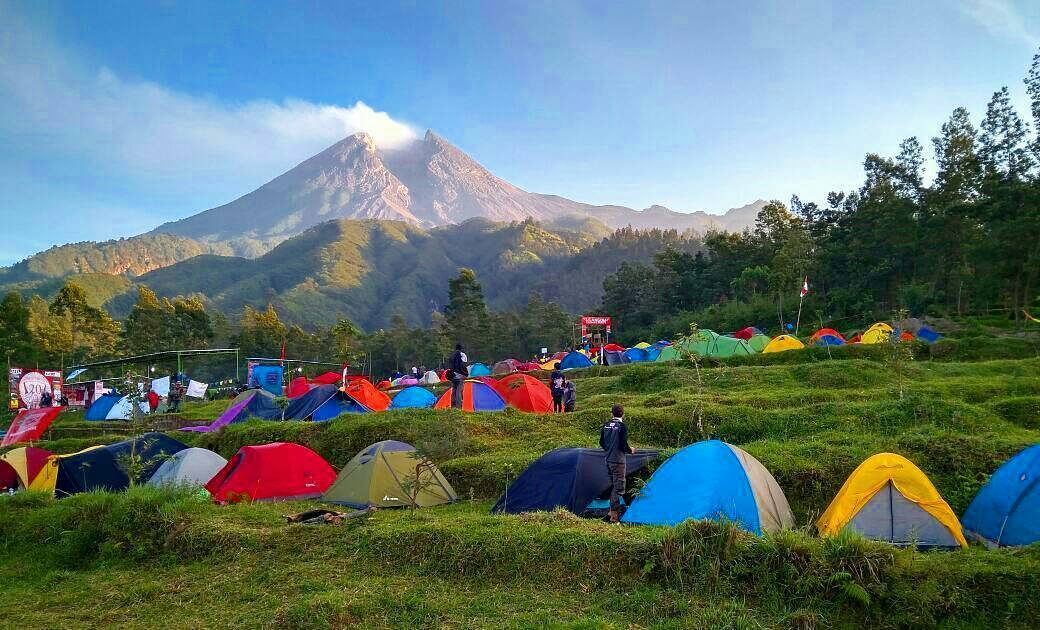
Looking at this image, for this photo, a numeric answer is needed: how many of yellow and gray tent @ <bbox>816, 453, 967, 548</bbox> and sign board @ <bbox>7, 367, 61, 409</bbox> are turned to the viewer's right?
0

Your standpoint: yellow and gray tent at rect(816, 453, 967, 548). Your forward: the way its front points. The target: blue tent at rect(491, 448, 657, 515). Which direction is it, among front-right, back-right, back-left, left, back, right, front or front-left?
right

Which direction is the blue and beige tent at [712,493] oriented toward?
to the viewer's right

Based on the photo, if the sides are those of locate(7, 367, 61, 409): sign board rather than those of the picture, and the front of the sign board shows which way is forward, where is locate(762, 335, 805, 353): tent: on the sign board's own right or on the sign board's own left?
on the sign board's own left

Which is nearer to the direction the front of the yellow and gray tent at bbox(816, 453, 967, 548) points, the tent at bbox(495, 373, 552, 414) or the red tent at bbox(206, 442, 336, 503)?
the red tent

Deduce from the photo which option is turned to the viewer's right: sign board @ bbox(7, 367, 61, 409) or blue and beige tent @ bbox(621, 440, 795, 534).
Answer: the blue and beige tent

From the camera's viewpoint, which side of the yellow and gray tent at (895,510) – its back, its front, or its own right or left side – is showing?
front

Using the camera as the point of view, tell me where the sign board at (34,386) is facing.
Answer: facing the viewer

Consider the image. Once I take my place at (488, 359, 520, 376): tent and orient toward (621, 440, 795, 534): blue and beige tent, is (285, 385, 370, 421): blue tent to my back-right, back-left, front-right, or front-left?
front-right

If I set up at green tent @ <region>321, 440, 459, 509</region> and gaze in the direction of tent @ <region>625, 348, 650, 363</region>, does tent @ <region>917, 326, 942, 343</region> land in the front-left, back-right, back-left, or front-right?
front-right

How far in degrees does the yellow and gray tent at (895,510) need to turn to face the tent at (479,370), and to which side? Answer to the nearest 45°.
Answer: approximately 135° to its right

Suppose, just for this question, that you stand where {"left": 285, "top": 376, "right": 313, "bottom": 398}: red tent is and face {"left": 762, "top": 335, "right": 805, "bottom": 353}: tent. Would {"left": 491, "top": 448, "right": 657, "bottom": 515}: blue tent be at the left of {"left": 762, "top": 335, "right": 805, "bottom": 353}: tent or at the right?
right

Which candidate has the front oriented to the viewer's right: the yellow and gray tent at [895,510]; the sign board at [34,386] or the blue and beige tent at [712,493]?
the blue and beige tent

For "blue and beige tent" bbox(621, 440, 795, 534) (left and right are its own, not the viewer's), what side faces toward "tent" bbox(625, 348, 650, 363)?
left

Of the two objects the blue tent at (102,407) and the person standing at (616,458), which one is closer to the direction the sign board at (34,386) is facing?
the person standing
